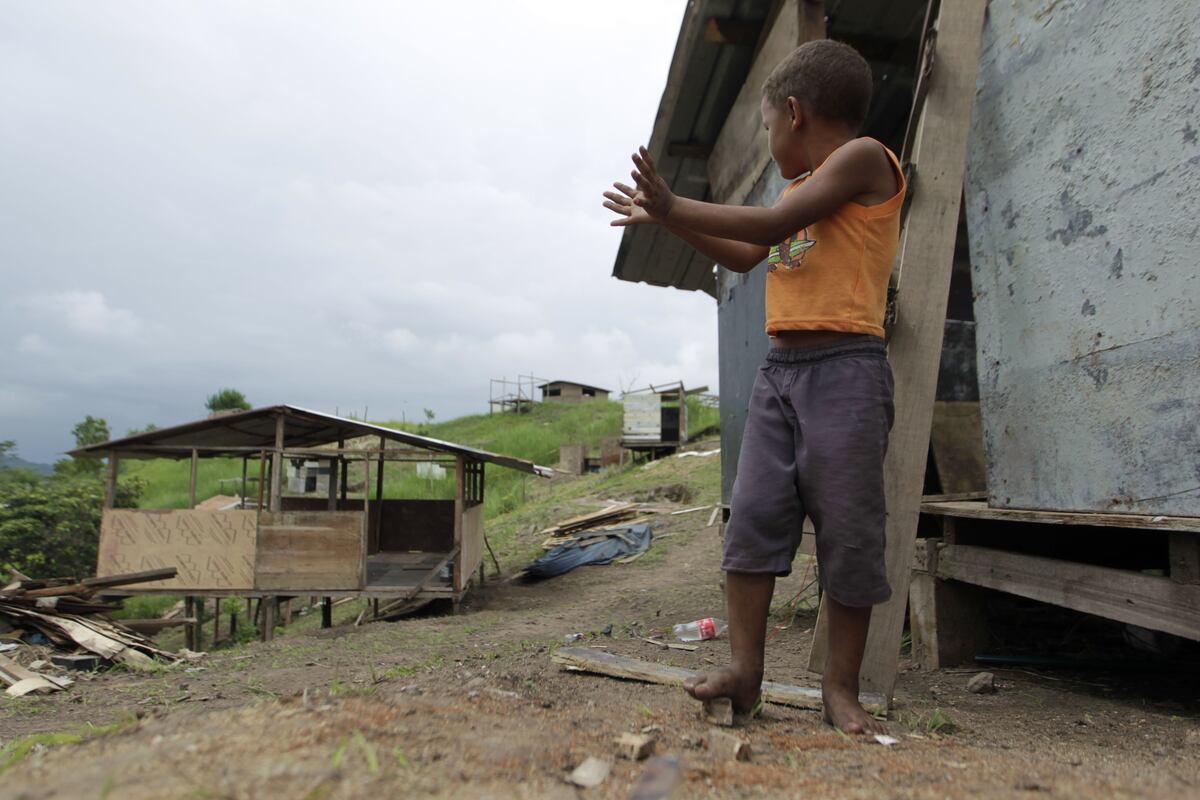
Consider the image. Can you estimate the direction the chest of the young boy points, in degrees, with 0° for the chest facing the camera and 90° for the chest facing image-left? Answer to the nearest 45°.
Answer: approximately 45°

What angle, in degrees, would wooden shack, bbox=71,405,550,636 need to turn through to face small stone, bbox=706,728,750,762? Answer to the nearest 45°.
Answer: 0° — it already faces it

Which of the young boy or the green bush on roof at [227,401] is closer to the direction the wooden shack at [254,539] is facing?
the young boy

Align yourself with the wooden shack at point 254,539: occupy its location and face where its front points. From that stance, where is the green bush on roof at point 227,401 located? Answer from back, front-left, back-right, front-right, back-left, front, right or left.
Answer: back

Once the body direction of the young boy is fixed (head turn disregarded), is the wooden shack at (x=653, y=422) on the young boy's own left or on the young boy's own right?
on the young boy's own right

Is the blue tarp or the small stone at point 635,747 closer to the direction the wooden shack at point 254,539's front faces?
the small stone

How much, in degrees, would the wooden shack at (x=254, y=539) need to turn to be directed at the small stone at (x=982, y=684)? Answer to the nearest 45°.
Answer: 0° — it already faces it

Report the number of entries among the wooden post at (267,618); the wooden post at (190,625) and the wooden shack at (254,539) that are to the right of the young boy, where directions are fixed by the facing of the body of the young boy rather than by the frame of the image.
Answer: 3

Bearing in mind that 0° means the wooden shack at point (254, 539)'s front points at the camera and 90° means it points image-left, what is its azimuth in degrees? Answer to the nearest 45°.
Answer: approximately 0°

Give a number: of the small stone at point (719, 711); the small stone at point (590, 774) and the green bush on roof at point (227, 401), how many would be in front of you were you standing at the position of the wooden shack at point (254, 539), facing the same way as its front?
2

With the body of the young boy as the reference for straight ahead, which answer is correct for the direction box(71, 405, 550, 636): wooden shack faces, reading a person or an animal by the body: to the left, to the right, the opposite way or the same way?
to the left
